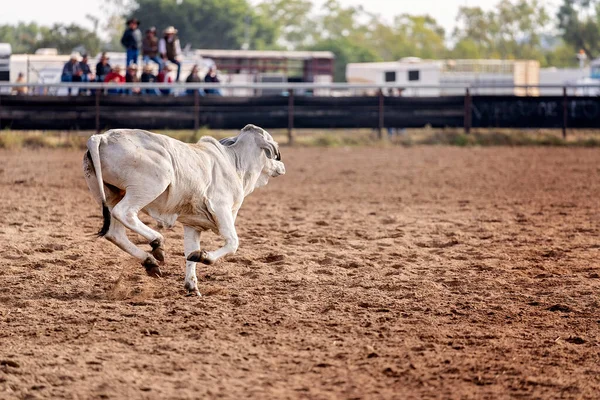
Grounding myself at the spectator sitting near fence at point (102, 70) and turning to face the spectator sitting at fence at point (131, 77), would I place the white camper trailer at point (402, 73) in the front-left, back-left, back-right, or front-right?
front-left
